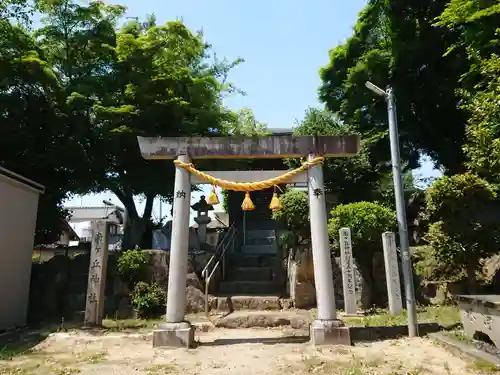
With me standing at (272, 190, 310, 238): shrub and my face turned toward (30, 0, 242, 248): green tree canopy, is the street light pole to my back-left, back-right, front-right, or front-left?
back-left

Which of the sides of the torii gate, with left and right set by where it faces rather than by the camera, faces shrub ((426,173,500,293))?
left

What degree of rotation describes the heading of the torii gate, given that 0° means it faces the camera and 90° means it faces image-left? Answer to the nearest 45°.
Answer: approximately 0°

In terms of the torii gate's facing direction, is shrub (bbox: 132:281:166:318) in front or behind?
behind

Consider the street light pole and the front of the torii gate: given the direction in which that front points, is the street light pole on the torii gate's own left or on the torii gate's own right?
on the torii gate's own left

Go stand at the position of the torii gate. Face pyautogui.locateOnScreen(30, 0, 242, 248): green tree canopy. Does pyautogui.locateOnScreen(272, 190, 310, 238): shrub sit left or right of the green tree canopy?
right
